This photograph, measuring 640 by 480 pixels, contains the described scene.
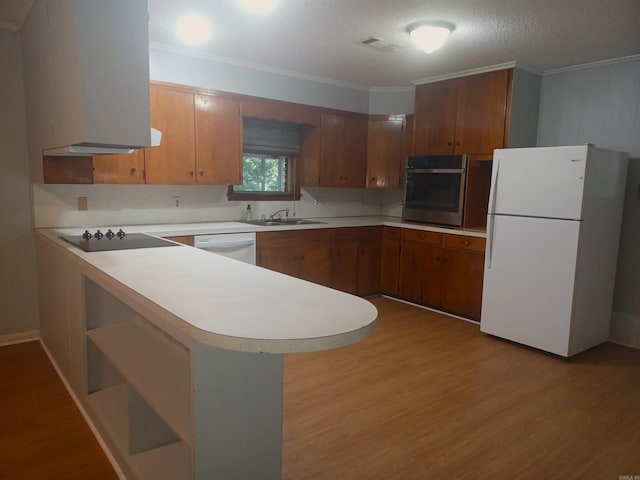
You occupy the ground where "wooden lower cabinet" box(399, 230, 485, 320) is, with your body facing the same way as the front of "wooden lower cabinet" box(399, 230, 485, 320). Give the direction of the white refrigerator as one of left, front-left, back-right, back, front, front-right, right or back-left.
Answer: left

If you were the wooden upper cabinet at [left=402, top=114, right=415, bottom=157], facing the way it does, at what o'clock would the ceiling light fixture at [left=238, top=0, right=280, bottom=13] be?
The ceiling light fixture is roughly at 11 o'clock from the wooden upper cabinet.

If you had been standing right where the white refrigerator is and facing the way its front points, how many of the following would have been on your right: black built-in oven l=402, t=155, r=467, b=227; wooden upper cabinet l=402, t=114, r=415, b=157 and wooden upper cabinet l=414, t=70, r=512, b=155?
3

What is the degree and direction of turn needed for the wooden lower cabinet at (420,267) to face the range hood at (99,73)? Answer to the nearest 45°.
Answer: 0° — it already faces it

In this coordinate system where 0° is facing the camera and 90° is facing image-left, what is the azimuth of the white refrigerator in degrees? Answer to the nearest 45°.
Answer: approximately 45°

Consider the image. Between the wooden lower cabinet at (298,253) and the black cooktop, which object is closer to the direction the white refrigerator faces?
the black cooktop

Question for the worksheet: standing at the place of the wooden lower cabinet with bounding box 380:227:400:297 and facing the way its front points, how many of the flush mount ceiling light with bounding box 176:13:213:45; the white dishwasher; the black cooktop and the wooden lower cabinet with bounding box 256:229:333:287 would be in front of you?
4

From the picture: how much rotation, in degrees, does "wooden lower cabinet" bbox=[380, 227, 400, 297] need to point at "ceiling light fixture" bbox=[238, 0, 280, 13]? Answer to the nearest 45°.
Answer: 0° — it already faces it

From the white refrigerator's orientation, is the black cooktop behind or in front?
in front

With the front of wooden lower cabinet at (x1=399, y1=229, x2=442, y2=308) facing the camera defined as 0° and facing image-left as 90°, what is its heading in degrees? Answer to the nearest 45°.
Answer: approximately 45°
